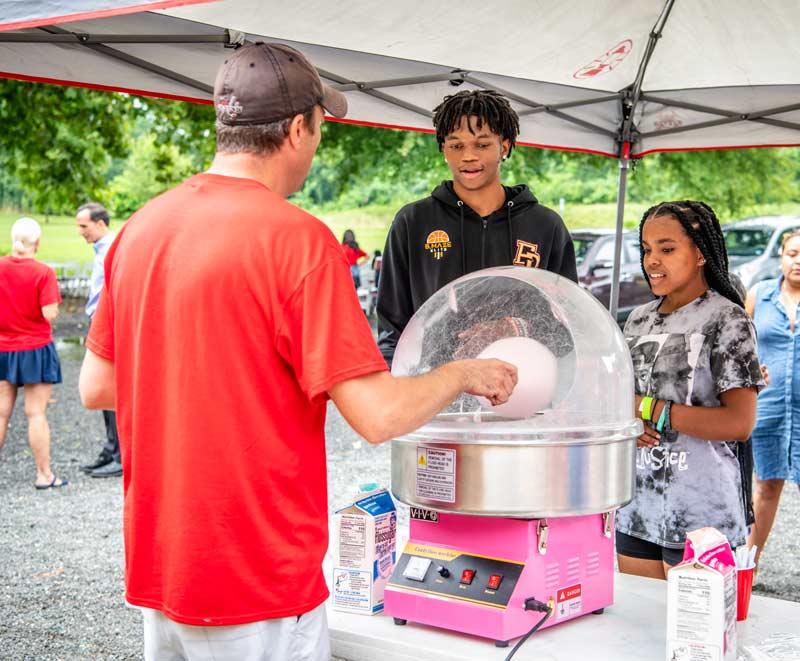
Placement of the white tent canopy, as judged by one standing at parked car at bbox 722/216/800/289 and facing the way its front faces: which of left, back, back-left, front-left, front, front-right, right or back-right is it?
front-left

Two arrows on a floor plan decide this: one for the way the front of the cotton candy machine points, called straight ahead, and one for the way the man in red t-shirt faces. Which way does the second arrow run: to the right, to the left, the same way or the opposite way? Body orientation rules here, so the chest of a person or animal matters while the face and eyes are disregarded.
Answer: the opposite way

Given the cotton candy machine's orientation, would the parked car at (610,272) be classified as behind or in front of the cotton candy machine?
behind

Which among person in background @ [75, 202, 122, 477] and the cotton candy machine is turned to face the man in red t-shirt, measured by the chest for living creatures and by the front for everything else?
the cotton candy machine

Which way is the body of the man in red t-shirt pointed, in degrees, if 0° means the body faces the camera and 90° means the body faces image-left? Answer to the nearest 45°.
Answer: approximately 225°

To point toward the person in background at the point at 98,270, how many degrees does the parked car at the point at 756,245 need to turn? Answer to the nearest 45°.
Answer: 0° — it already faces them

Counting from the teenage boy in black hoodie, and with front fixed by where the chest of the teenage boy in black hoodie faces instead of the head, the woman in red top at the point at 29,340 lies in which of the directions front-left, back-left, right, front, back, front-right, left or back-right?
back-right

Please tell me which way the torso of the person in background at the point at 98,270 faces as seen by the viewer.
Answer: to the viewer's left

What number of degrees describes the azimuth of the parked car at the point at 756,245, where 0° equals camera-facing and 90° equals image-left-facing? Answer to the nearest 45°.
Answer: approximately 45°

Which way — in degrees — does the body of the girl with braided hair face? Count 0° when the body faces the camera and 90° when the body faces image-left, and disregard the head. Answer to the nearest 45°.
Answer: approximately 45°
